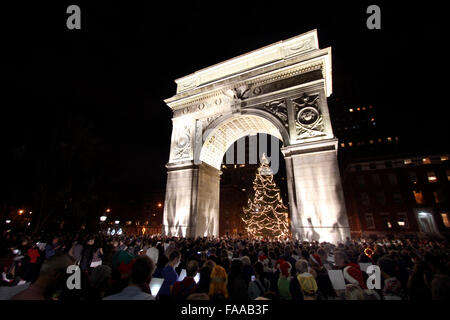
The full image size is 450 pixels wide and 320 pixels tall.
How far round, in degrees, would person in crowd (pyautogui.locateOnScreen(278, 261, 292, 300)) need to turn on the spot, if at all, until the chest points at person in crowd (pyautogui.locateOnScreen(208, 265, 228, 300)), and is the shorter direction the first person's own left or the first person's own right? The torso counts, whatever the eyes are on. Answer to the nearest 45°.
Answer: approximately 135° to the first person's own left

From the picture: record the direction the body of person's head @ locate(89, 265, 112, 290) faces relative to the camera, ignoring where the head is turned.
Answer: away from the camera

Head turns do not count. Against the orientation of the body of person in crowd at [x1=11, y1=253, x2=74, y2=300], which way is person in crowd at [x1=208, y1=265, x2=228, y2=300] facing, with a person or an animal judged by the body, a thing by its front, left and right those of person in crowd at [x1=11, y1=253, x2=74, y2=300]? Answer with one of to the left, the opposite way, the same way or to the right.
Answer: the same way

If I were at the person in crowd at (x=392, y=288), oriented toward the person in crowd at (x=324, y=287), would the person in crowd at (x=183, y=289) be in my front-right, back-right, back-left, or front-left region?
front-left

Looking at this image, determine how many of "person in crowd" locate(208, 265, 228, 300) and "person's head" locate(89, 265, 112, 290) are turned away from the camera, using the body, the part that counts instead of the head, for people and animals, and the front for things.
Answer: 2

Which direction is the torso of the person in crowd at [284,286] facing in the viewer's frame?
away from the camera

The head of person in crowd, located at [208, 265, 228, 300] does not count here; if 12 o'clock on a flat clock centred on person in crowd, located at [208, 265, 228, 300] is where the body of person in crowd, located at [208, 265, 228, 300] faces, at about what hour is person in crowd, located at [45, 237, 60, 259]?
person in crowd, located at [45, 237, 60, 259] is roughly at 10 o'clock from person in crowd, located at [208, 265, 228, 300].

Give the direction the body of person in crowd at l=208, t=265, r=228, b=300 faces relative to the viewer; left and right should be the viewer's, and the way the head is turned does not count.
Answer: facing away from the viewer

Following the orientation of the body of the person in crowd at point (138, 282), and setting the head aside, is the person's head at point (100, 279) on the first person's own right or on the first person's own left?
on the first person's own left

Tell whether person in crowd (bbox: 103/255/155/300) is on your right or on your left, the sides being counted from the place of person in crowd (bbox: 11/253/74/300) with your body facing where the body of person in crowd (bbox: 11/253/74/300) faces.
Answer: on your right

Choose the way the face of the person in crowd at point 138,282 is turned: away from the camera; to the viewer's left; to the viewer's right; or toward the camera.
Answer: away from the camera

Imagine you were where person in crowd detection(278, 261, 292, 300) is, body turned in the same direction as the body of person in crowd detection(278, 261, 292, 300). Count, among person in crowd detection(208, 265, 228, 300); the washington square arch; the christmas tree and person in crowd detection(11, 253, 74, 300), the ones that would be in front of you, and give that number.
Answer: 2

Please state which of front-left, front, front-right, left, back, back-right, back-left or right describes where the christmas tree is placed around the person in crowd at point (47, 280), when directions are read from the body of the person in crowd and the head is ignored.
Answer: front

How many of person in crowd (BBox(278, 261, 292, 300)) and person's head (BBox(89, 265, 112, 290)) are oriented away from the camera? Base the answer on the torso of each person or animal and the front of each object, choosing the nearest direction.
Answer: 2

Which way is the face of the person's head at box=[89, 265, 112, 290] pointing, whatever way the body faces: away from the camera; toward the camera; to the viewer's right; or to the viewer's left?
away from the camera

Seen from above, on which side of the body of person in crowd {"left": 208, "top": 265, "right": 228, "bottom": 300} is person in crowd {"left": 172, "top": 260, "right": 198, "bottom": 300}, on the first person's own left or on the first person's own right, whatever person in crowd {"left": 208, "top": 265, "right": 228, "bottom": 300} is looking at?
on the first person's own left

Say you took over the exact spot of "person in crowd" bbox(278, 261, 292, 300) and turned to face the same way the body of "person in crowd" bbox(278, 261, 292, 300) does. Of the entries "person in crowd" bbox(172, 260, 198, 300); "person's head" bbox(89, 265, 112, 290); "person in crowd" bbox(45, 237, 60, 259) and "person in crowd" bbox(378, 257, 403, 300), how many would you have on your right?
1
